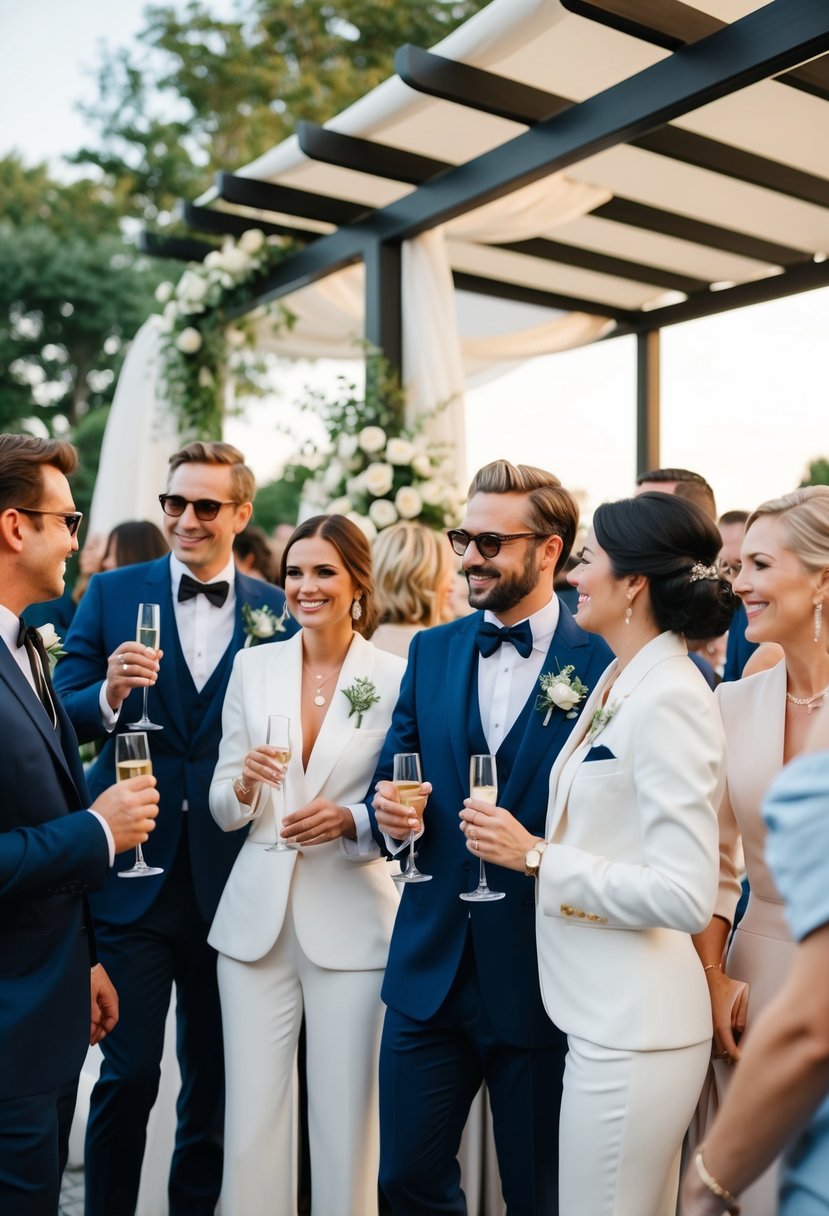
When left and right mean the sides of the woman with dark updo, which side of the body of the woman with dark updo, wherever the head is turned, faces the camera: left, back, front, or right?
left

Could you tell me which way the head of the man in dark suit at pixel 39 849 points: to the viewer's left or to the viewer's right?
to the viewer's right

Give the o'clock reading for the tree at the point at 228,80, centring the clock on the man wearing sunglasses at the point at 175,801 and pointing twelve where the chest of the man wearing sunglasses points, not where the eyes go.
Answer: The tree is roughly at 6 o'clock from the man wearing sunglasses.

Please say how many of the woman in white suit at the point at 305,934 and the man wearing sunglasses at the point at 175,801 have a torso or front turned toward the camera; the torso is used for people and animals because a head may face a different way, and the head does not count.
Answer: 2

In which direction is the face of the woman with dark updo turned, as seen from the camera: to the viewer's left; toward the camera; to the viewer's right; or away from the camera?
to the viewer's left

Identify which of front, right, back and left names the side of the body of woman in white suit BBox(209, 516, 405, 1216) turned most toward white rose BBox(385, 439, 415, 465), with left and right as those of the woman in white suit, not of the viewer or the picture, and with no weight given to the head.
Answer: back

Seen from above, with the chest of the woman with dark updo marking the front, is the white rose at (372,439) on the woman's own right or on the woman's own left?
on the woman's own right

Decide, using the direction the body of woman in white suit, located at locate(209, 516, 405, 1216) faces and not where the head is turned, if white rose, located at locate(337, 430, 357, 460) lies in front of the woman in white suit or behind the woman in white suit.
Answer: behind

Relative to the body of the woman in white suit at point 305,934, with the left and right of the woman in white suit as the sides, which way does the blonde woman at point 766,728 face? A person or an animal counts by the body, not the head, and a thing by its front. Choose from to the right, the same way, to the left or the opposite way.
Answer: to the right

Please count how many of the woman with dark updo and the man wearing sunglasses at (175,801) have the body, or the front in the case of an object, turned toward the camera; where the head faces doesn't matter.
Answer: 1

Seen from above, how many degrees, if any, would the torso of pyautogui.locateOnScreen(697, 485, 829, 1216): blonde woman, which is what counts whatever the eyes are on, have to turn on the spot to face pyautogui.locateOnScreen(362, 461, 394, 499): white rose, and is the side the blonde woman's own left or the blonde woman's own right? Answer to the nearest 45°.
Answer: approximately 90° to the blonde woman's own right

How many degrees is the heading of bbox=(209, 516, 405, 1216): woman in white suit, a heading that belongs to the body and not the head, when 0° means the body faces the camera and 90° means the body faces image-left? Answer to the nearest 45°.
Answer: approximately 0°
